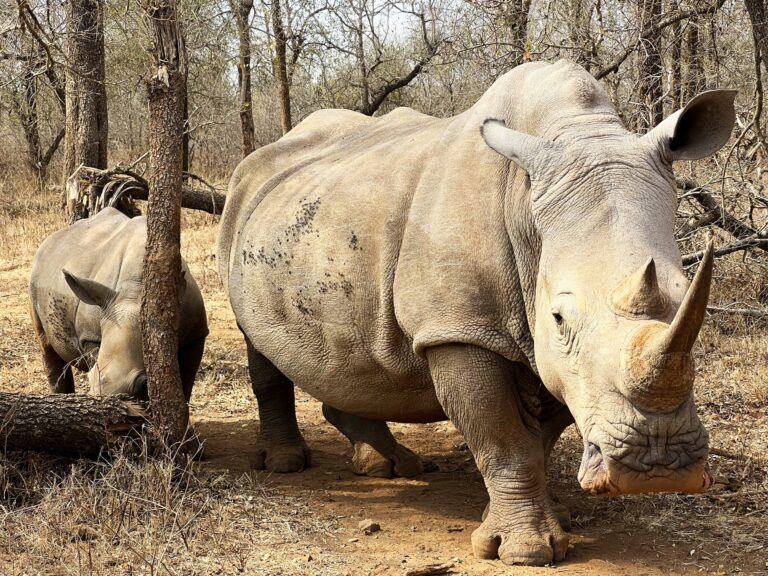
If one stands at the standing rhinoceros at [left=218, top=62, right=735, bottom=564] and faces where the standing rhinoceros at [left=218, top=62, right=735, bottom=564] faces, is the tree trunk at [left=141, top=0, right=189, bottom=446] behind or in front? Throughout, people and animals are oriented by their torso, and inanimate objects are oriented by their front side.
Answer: behind

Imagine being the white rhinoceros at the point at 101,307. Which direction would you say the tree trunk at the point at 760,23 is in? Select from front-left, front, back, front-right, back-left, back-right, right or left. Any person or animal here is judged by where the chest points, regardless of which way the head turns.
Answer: left

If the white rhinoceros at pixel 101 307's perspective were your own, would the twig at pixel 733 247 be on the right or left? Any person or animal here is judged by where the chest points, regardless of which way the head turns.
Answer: on its left

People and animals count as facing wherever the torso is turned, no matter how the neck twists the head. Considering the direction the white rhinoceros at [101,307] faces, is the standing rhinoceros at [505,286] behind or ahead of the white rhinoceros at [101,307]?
ahead

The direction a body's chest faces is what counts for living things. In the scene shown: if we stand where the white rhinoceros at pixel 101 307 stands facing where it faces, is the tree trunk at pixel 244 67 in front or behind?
behind

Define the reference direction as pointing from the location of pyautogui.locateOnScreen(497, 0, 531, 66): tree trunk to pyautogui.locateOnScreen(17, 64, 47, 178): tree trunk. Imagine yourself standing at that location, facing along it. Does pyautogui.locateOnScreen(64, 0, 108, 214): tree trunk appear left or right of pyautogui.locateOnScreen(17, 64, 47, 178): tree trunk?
left

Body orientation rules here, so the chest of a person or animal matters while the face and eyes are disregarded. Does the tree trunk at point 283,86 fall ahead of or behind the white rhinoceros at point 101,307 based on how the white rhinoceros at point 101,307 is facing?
behind

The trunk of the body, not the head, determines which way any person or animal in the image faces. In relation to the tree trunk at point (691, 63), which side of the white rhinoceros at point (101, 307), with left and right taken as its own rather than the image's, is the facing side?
left

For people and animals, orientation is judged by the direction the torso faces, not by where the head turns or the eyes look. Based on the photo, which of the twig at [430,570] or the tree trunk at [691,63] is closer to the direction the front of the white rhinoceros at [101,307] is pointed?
the twig

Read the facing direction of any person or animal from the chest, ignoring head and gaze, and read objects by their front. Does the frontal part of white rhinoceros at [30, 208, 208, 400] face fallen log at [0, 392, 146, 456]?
yes

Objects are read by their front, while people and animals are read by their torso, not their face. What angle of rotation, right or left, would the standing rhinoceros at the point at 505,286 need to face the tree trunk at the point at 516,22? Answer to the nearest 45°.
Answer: approximately 135° to its left

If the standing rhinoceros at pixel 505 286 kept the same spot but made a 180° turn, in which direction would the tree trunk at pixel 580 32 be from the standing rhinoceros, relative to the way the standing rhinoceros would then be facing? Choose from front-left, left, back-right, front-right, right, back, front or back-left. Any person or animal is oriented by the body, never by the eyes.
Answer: front-right

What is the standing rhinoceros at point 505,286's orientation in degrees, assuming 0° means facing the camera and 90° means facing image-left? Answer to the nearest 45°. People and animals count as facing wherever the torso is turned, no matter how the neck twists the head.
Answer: approximately 315°

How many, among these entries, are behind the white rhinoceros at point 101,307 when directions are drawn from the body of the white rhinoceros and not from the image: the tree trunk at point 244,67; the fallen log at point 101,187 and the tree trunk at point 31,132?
3

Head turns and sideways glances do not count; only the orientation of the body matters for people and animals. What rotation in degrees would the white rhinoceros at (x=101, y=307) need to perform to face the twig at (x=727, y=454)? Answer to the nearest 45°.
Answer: approximately 45° to its left
